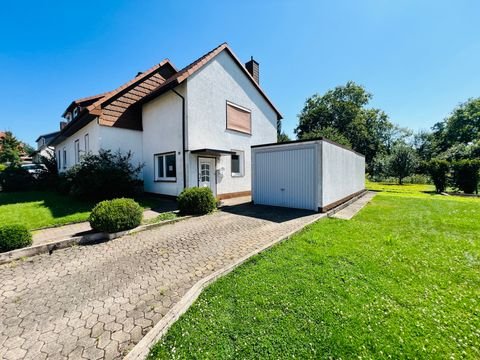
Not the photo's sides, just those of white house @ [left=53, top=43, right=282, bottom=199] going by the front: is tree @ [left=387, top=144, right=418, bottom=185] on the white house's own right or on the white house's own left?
on the white house's own left

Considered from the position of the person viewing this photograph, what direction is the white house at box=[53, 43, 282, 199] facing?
facing the viewer and to the right of the viewer

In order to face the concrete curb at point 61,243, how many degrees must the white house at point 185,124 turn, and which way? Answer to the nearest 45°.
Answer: approximately 90° to its right

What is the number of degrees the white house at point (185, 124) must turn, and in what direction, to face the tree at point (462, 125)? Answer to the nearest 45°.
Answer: approximately 45° to its left

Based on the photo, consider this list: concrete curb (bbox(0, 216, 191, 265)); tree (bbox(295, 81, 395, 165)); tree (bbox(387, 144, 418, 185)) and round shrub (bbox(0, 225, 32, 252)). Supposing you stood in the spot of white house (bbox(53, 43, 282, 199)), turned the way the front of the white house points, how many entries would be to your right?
2

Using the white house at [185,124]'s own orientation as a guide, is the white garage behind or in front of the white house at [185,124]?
in front

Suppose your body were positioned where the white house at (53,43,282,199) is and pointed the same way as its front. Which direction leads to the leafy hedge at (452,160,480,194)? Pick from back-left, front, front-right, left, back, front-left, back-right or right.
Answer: front-left

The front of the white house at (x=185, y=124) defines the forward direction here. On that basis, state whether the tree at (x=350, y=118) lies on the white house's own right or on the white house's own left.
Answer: on the white house's own left

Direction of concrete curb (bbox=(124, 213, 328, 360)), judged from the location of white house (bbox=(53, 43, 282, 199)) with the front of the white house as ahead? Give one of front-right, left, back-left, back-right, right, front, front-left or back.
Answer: front-right
